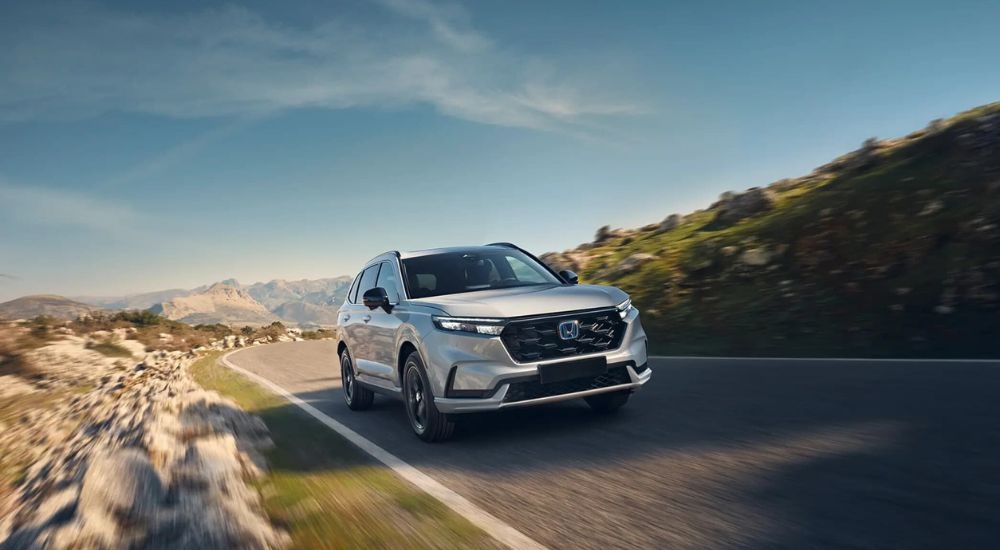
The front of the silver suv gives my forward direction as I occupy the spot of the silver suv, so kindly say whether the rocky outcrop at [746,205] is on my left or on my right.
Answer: on my left

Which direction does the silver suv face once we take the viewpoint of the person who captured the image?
facing the viewer and to the right of the viewer

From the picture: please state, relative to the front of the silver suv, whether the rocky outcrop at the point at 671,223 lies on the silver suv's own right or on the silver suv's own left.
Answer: on the silver suv's own left
